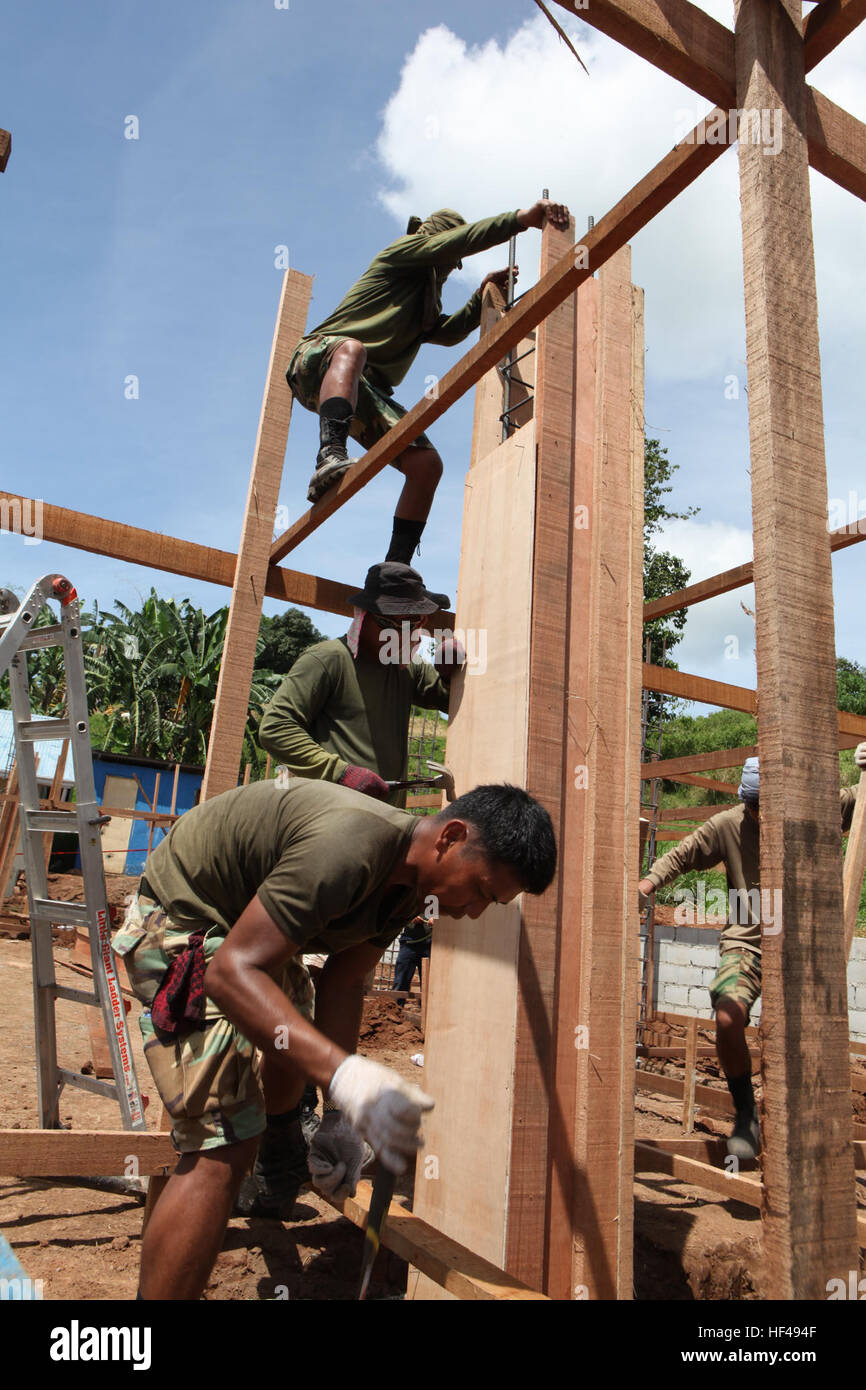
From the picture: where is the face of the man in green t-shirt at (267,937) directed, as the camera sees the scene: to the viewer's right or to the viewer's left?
to the viewer's right

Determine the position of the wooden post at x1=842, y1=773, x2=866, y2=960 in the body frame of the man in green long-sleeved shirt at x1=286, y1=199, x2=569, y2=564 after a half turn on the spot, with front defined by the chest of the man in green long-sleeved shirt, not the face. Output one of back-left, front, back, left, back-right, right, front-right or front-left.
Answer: back

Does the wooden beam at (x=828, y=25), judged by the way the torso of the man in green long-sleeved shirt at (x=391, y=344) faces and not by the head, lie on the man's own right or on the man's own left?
on the man's own right

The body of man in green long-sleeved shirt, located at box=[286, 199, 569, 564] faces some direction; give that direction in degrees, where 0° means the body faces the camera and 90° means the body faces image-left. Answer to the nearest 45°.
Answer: approximately 270°

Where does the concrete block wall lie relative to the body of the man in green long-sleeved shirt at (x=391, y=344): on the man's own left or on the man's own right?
on the man's own left

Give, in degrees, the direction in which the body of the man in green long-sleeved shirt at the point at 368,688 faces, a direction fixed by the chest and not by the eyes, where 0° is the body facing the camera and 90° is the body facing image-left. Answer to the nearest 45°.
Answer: approximately 315°

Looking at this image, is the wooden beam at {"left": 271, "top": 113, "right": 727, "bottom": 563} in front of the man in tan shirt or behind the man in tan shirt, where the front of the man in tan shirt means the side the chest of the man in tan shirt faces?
in front

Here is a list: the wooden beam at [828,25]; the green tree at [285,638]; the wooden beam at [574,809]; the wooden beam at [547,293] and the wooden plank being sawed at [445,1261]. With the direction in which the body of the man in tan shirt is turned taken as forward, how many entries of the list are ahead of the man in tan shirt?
4
